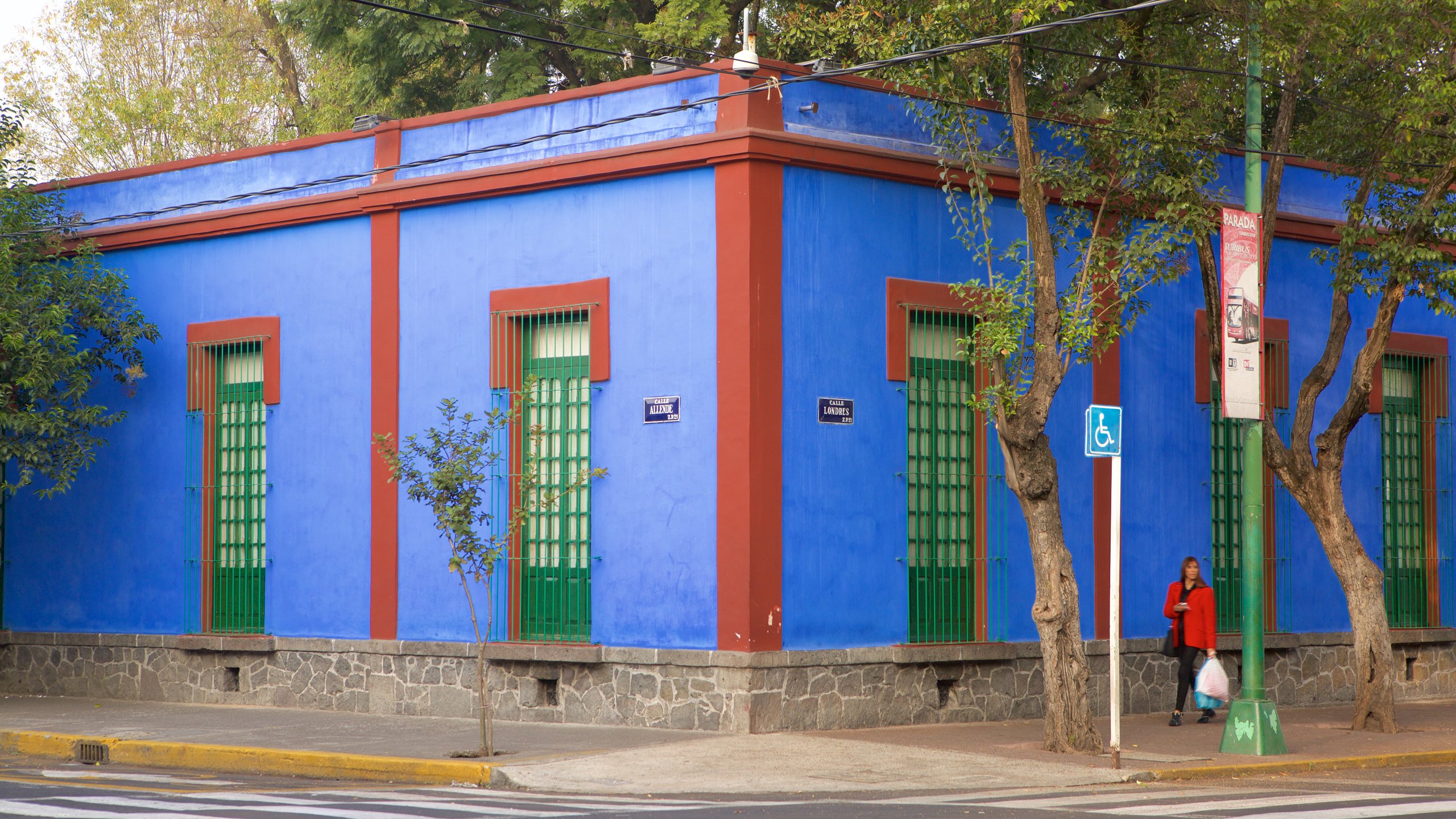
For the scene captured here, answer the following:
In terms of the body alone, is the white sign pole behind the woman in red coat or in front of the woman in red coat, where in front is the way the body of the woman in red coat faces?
in front

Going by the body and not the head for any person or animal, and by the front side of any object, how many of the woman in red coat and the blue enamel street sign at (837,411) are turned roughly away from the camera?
0

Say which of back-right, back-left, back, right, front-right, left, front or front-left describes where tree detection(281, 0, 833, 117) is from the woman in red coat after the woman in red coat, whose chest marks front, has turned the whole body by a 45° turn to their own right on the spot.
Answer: front-right

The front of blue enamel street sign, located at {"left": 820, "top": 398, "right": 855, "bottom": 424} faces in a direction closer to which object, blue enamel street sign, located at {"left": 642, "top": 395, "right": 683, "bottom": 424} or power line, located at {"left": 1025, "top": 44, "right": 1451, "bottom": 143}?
the power line

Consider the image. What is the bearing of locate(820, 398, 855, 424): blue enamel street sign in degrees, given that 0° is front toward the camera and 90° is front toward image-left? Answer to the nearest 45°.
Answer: approximately 315°

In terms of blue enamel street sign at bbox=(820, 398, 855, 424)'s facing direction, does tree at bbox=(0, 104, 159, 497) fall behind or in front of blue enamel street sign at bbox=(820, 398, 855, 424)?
behind

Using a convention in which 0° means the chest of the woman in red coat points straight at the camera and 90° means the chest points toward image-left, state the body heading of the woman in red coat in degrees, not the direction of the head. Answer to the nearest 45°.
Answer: approximately 45°

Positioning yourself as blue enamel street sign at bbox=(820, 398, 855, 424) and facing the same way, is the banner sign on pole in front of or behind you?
in front

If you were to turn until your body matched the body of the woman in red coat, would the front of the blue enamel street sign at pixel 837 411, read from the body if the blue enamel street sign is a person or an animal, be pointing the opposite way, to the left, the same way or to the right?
to the left

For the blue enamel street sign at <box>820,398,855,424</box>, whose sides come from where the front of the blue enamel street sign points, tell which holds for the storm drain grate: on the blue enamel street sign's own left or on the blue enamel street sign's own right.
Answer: on the blue enamel street sign's own right
